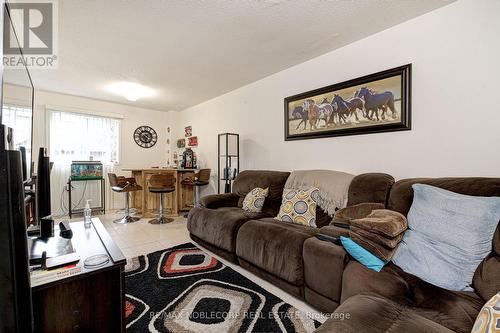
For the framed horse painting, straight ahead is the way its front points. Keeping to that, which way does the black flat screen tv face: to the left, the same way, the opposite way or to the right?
the opposite way

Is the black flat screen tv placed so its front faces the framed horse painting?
yes

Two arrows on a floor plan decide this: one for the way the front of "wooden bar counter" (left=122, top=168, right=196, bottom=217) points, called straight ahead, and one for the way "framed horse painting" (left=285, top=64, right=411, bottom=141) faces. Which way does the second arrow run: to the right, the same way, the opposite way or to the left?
to the right

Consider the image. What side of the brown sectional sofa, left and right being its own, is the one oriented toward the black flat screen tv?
front

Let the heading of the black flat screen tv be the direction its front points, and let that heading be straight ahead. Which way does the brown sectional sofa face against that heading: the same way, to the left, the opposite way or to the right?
the opposite way

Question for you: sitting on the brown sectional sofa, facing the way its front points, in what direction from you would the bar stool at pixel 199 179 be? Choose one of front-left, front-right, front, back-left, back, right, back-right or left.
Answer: right

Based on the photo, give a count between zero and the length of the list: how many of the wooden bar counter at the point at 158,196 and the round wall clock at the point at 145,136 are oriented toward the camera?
2

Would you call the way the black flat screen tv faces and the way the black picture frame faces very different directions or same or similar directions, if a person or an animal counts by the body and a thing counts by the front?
very different directions

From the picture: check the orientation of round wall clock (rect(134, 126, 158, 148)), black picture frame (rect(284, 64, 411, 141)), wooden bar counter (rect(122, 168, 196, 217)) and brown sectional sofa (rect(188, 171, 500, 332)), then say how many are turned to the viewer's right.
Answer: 0

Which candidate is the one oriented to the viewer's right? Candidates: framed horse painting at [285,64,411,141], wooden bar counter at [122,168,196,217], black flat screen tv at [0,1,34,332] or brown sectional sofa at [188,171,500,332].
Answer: the black flat screen tv

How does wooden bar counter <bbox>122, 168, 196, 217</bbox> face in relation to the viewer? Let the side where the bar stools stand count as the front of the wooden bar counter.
toward the camera

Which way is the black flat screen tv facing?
to the viewer's right

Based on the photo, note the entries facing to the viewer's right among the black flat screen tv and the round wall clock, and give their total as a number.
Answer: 1

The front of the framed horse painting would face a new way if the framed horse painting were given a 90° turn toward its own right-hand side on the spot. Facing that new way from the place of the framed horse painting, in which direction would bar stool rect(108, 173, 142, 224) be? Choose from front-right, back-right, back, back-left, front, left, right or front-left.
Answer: front-left
